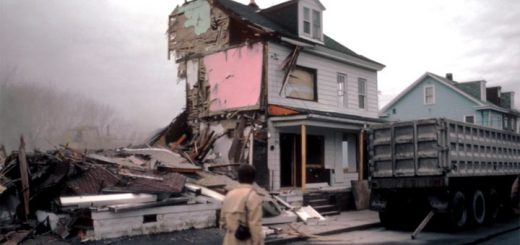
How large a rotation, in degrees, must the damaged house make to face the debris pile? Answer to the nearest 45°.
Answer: approximately 90° to its right

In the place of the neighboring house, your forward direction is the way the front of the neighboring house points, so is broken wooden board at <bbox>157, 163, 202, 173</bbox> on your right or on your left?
on your right

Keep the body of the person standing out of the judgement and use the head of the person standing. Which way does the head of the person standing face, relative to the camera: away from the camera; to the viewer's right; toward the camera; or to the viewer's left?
away from the camera

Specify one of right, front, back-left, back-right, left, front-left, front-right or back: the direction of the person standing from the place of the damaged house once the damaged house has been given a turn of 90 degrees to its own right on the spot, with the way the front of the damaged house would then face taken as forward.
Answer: front-left

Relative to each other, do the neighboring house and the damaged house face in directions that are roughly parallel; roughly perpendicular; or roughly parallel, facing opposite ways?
roughly parallel

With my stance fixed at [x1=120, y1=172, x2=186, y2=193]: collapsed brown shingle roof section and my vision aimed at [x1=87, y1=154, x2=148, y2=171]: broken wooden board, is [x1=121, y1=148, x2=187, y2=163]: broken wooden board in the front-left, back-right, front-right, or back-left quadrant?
front-right

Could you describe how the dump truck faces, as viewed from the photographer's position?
facing away from the viewer and to the right of the viewer

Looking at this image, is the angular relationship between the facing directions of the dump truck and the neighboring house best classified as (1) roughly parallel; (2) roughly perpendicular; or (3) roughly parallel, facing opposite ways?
roughly perpendicular

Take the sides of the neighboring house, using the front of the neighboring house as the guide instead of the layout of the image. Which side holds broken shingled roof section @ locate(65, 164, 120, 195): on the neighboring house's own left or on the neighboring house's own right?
on the neighboring house's own right

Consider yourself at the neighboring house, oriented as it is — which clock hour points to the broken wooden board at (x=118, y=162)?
The broken wooden board is roughly at 2 o'clock from the neighboring house.

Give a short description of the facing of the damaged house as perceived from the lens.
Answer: facing the viewer and to the right of the viewer

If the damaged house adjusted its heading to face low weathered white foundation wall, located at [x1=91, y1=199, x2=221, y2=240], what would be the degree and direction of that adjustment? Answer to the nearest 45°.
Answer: approximately 45° to its right

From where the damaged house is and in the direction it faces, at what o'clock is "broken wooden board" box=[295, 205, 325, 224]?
The broken wooden board is roughly at 1 o'clock from the damaged house.

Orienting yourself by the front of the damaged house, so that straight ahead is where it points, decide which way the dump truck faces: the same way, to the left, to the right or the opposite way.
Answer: to the left

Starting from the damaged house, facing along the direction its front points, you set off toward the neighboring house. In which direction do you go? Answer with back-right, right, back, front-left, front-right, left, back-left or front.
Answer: left
